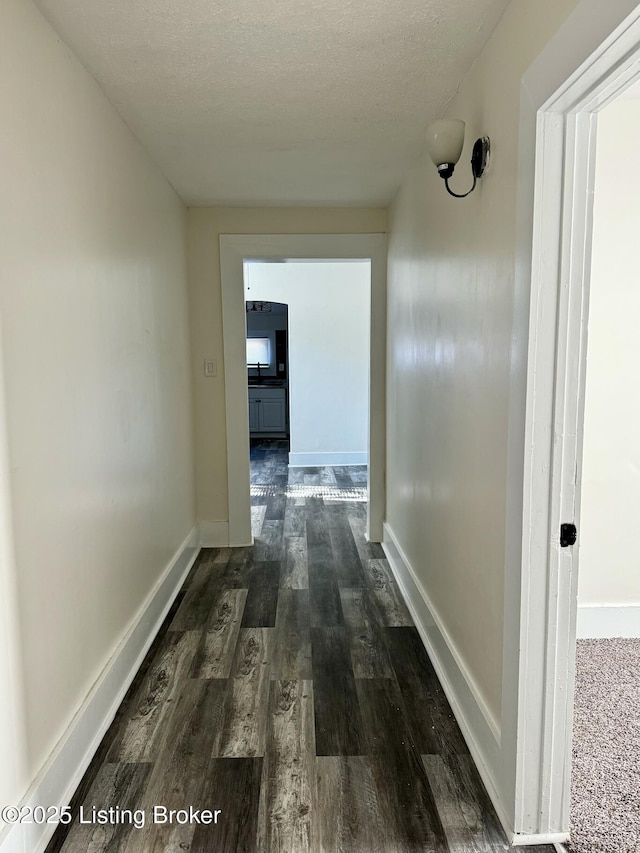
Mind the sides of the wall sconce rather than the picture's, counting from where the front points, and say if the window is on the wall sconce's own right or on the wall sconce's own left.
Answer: on the wall sconce's own right

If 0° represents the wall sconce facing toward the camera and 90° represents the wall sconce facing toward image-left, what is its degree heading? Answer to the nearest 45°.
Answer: approximately 90°

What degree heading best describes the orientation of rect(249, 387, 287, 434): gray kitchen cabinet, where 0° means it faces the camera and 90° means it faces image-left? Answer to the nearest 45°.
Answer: approximately 0°
